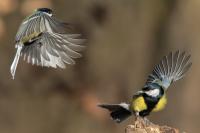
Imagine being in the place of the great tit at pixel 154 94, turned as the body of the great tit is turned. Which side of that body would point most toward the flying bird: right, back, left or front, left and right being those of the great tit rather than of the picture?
right

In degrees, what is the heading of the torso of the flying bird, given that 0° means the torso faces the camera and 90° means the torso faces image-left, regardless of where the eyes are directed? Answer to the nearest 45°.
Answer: approximately 270°

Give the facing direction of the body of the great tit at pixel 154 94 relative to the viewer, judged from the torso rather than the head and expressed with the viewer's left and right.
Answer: facing the viewer and to the right of the viewer

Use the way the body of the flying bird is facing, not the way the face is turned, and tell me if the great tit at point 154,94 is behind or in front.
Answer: in front

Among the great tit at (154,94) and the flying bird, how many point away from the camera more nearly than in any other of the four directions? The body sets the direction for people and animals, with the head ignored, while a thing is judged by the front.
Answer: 0
